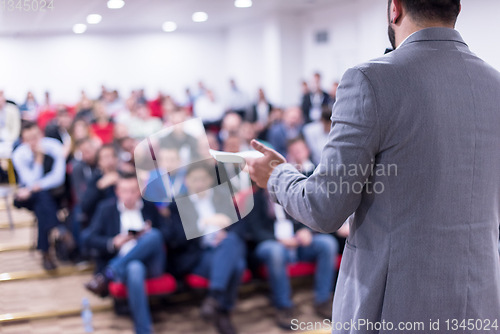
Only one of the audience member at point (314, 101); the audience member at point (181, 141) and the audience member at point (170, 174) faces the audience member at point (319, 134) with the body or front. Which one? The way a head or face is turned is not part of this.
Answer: the audience member at point (314, 101)

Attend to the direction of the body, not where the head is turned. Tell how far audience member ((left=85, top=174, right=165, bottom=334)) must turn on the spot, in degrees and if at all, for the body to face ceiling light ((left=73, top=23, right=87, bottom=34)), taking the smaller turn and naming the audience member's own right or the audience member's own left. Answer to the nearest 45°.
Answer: approximately 180°

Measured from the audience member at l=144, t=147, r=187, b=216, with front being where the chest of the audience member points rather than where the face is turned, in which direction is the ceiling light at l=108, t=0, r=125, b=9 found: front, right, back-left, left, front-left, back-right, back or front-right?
back

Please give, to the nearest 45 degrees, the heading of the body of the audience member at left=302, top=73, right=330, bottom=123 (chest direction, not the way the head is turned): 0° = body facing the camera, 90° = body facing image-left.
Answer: approximately 0°

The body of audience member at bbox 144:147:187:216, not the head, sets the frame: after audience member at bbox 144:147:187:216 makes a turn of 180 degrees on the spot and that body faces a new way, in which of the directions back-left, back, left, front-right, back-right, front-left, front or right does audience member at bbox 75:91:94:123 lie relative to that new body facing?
front

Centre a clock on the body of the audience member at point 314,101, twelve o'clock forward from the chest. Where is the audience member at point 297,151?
the audience member at point 297,151 is roughly at 12 o'clock from the audience member at point 314,101.

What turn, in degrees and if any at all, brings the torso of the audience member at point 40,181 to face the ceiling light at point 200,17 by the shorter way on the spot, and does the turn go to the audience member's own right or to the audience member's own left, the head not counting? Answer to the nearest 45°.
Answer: approximately 135° to the audience member's own left

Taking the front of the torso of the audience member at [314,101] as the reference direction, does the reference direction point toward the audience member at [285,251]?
yes

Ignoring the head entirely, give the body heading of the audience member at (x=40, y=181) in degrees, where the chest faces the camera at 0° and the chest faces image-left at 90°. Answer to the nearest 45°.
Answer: approximately 0°

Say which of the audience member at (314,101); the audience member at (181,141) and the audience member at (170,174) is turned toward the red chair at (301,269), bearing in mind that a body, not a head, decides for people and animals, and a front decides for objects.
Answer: the audience member at (314,101)

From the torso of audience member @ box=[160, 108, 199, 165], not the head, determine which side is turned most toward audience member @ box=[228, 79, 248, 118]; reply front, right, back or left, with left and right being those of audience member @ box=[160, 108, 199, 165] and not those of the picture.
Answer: back

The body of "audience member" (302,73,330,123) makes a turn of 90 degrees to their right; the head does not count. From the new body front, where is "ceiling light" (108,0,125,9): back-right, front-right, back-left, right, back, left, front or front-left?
front
